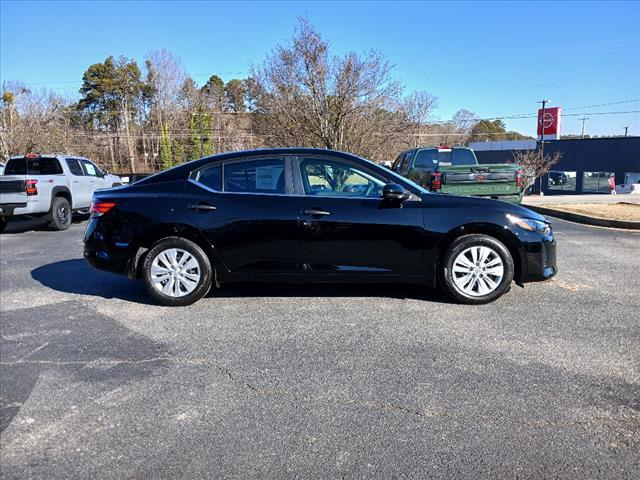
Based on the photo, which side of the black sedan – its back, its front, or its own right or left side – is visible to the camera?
right

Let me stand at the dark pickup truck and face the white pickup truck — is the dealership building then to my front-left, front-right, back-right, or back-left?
back-right

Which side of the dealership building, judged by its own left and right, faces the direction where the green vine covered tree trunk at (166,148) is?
right

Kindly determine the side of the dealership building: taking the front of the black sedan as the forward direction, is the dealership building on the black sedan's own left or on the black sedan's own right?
on the black sedan's own left

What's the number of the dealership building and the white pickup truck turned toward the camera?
1

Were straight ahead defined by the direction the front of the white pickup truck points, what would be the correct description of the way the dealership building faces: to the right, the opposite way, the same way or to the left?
the opposite way

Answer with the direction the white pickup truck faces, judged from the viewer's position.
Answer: facing away from the viewer and to the right of the viewer

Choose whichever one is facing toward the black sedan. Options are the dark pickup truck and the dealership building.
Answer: the dealership building

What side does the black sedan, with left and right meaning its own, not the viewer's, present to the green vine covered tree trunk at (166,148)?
left

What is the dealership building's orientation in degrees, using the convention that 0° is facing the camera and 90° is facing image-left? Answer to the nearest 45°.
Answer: approximately 0°

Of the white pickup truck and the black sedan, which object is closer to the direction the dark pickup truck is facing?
the white pickup truck

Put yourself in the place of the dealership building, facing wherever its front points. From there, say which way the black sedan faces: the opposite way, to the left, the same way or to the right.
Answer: to the left

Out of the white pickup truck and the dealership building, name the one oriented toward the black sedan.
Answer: the dealership building

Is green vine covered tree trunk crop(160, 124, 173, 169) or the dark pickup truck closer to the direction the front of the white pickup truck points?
the green vine covered tree trunk

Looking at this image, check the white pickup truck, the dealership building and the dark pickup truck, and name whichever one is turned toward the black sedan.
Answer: the dealership building

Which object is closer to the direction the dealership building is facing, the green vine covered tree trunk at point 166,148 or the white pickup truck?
the white pickup truck
